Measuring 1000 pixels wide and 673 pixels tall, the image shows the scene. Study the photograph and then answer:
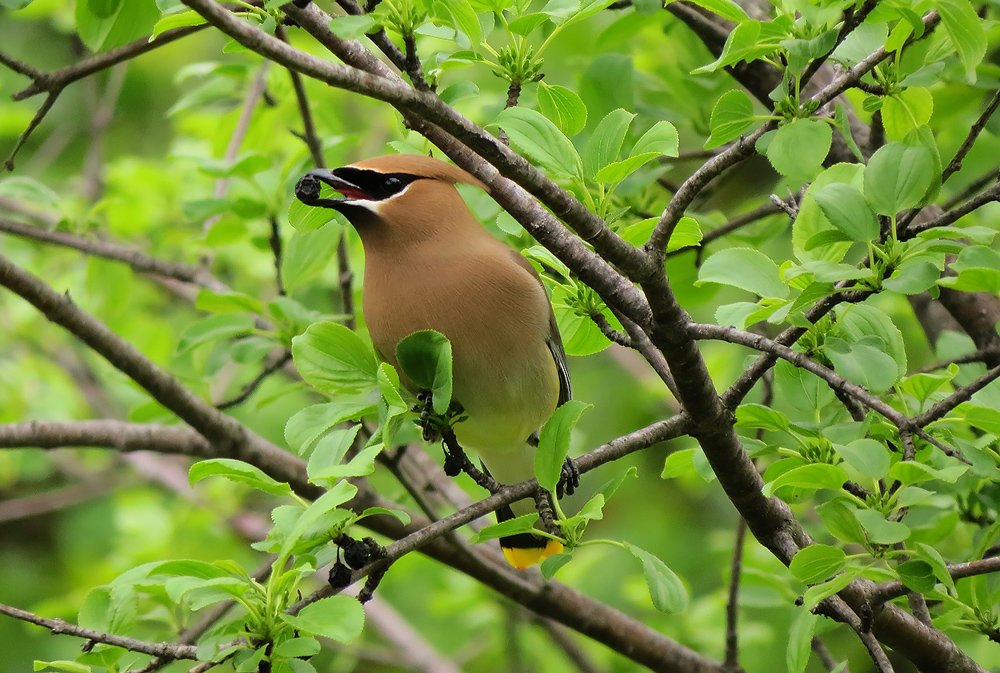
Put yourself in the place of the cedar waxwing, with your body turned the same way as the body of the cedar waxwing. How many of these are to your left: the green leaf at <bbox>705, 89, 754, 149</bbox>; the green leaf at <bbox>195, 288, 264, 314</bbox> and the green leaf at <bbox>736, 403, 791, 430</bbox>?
2

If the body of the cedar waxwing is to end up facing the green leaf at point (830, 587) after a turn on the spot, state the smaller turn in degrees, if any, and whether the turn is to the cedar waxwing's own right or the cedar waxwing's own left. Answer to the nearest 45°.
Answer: approximately 90° to the cedar waxwing's own left

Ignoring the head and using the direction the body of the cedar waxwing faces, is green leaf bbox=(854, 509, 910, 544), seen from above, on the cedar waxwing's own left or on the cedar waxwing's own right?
on the cedar waxwing's own left

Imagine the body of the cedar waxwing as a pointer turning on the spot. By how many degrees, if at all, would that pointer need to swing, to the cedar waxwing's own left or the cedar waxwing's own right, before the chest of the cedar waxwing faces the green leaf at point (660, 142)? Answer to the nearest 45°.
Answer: approximately 90° to the cedar waxwing's own left

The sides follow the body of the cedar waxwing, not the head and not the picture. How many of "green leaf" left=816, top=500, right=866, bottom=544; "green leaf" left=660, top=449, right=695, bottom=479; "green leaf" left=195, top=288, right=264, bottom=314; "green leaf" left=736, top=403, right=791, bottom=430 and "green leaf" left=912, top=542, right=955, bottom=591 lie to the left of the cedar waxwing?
4

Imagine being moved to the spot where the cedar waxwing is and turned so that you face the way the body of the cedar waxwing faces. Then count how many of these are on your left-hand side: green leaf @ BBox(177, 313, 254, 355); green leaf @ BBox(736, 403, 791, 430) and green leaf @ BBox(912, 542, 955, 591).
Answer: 2

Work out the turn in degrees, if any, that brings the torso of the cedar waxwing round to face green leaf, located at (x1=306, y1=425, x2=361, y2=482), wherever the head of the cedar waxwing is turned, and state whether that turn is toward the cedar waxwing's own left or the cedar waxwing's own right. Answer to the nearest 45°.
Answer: approximately 45° to the cedar waxwing's own right

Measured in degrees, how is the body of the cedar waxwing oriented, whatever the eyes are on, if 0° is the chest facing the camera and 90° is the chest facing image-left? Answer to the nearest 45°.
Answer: approximately 45°

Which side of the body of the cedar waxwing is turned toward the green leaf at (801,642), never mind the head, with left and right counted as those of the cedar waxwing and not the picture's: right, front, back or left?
left
